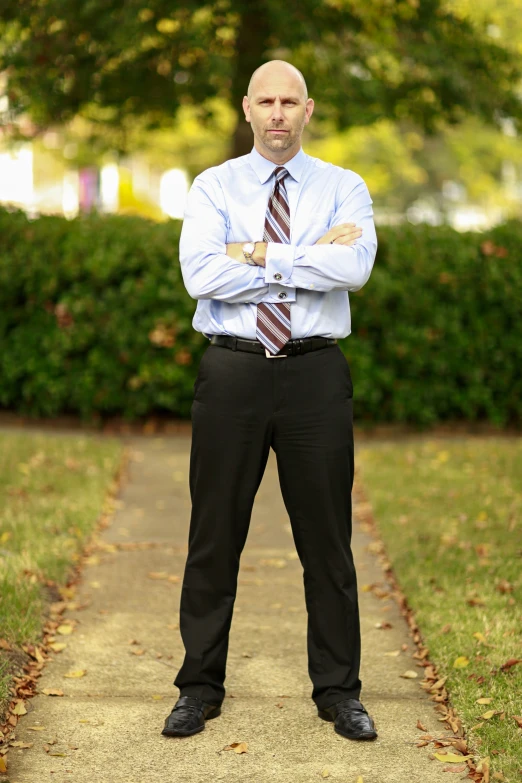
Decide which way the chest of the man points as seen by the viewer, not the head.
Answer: toward the camera

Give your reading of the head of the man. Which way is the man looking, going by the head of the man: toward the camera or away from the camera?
toward the camera

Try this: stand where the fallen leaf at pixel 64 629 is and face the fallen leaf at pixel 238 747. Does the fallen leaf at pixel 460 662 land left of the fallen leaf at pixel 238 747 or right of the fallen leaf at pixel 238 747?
left

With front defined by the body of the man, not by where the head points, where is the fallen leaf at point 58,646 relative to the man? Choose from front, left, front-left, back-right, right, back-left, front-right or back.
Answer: back-right

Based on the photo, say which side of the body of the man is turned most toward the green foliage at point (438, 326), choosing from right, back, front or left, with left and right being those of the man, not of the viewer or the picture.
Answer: back

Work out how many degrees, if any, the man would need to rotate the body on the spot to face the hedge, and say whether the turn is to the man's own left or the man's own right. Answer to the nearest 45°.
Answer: approximately 180°
